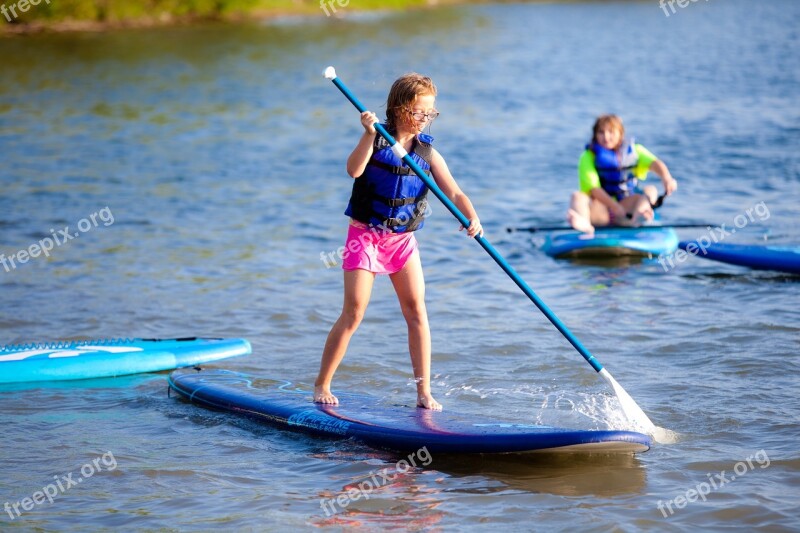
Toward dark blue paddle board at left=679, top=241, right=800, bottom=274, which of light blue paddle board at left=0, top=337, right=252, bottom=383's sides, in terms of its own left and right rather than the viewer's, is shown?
front

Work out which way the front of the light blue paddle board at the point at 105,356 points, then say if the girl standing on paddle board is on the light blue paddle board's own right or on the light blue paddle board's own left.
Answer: on the light blue paddle board's own right

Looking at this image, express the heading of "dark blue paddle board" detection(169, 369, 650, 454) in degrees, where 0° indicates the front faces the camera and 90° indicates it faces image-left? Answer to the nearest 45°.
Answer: approximately 315°

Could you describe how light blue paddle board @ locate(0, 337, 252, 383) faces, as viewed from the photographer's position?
facing to the right of the viewer

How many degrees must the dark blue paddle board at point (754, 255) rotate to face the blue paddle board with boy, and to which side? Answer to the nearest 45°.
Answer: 0° — it already faces it

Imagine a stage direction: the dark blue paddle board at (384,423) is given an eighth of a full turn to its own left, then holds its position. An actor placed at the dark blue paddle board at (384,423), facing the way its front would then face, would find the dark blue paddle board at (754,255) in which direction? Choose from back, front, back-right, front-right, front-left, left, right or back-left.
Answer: front-left

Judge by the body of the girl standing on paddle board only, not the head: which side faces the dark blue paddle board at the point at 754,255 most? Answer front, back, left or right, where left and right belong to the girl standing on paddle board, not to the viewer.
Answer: left

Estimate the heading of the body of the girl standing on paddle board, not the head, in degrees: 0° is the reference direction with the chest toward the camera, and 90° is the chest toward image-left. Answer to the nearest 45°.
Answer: approximately 315°

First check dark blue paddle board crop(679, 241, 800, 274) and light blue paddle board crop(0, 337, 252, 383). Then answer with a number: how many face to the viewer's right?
1
